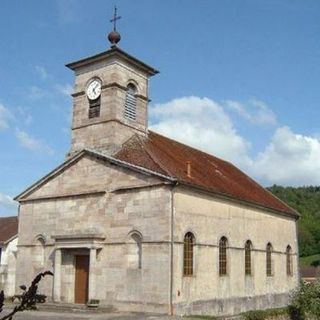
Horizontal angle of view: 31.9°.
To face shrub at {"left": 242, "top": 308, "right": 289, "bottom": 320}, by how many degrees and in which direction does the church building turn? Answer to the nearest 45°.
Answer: approximately 135° to its left

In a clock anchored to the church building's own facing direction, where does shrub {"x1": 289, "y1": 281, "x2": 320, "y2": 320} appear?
The shrub is roughly at 7 o'clock from the church building.

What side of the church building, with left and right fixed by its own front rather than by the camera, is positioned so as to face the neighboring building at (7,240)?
right

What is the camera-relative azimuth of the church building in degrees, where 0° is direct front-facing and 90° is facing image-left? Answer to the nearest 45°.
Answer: approximately 45°
